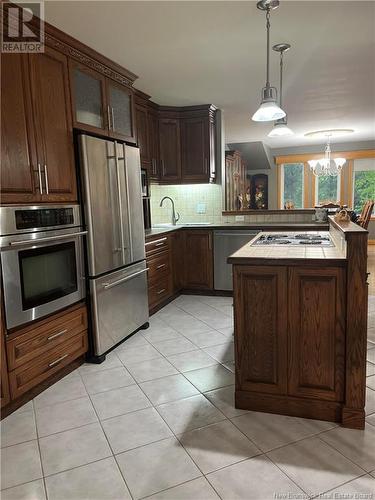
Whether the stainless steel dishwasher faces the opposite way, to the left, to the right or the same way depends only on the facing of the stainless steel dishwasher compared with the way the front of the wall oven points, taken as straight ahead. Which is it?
to the right

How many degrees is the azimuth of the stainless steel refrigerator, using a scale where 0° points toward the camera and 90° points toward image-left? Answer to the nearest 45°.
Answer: approximately 315°

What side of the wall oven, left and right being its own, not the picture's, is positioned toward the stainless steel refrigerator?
left

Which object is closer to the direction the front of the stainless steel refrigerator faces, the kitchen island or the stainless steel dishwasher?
the kitchen island

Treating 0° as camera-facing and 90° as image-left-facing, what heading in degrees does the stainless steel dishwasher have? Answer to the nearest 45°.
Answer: approximately 0°

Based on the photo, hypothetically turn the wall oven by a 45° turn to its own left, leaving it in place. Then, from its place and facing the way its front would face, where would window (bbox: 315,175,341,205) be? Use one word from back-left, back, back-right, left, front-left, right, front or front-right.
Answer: front-left

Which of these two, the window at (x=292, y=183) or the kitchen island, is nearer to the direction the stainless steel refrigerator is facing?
the kitchen island

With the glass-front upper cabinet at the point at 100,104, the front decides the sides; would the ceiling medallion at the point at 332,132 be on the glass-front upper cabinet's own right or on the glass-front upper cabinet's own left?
on the glass-front upper cabinet's own left

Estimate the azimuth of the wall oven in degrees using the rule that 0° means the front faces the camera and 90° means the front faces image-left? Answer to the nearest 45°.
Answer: approximately 315°
